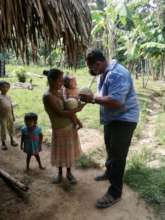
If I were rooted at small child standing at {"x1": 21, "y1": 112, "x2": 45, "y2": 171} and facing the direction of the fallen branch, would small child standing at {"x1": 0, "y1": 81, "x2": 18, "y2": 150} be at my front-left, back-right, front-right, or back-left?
back-right

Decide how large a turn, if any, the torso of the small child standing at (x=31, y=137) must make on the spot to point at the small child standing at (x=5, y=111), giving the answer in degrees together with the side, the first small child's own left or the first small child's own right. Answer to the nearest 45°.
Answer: approximately 180°

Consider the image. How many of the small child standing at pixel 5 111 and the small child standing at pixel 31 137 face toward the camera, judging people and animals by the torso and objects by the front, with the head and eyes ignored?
2

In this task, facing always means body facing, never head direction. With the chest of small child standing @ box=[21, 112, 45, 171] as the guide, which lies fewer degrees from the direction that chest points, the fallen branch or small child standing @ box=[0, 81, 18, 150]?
the fallen branch

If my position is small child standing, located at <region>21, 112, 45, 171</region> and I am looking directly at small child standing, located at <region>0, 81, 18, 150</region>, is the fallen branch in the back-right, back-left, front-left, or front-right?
back-left

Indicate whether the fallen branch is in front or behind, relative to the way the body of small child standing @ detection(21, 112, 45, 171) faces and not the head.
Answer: in front

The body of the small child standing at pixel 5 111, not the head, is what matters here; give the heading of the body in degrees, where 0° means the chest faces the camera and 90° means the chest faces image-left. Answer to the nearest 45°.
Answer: approximately 0°

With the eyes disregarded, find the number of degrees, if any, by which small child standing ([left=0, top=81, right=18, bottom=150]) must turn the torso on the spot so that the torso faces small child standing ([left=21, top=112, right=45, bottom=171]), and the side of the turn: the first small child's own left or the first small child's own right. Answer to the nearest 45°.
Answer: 0° — they already face them

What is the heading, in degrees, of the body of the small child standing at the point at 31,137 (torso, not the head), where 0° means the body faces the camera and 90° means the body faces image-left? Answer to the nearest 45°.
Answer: approximately 0°

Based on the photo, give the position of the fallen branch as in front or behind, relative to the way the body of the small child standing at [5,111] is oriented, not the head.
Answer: in front
